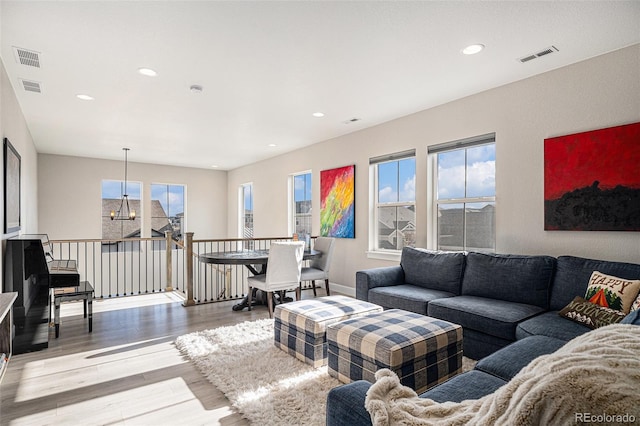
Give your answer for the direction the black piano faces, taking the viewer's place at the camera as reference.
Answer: facing to the right of the viewer

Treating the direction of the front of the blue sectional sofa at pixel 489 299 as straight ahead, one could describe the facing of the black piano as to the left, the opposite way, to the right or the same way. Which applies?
the opposite way

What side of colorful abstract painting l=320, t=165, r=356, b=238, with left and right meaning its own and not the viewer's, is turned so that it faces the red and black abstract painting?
left

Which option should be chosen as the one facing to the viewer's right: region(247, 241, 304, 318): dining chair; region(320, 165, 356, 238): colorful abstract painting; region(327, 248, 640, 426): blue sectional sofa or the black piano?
the black piano

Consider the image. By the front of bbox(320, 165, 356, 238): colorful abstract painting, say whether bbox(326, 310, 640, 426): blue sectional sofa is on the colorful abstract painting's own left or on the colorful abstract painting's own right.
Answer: on the colorful abstract painting's own left

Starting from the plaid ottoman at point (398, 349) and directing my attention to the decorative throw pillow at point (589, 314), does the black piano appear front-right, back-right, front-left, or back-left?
back-left

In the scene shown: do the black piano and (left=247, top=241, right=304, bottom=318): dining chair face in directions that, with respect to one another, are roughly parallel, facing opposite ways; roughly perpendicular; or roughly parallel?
roughly perpendicular

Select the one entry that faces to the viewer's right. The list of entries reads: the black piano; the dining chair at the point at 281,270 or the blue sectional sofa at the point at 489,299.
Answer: the black piano

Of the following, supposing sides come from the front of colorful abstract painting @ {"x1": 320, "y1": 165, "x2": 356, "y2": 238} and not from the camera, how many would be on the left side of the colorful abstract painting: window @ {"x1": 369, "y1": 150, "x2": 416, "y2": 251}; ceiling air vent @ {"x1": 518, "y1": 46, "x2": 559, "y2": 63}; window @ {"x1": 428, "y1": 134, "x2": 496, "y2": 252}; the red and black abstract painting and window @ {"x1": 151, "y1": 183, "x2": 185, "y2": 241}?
4
